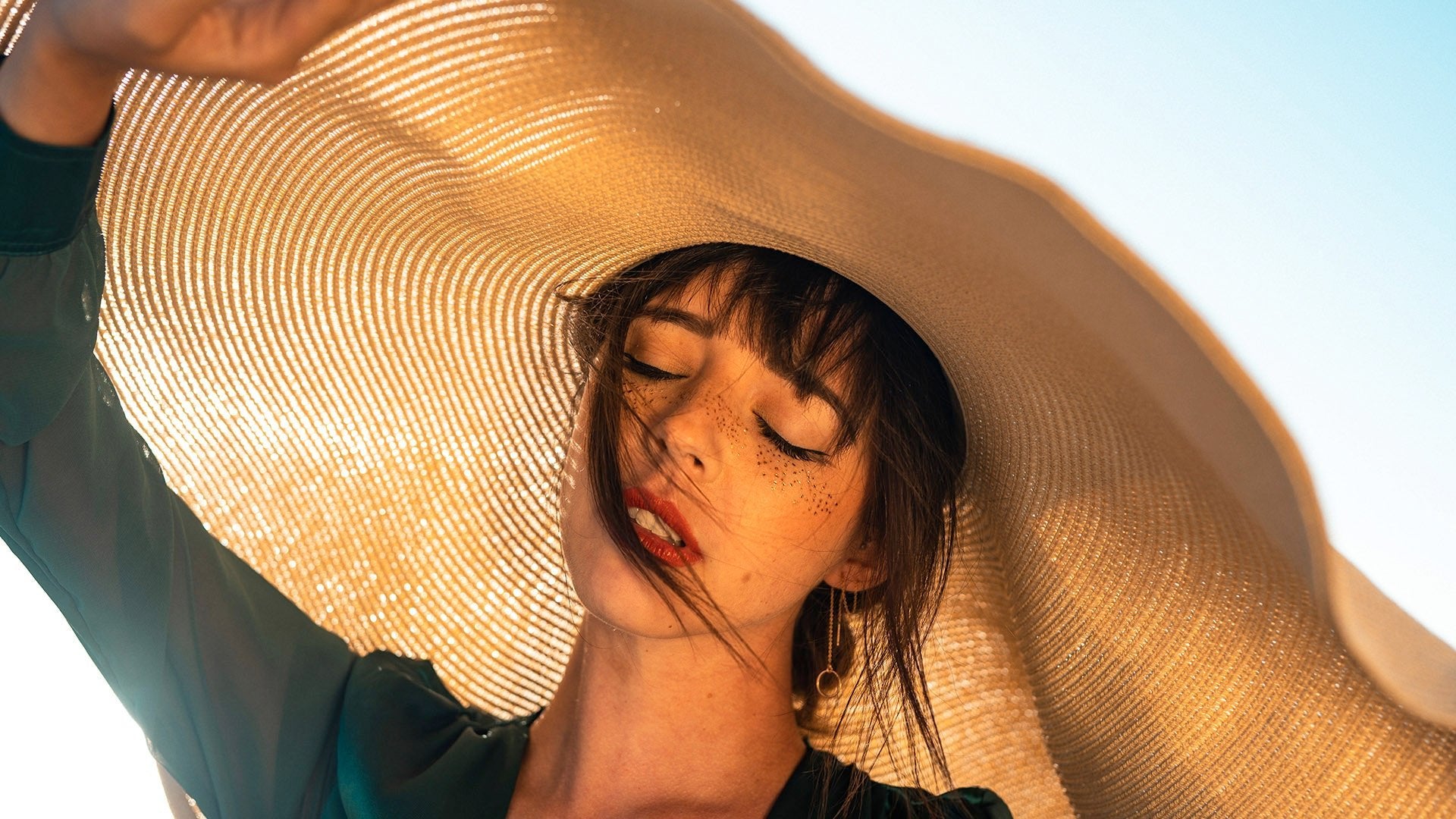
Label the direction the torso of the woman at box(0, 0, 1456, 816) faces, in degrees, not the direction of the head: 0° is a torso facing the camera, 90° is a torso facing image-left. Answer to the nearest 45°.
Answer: approximately 0°
